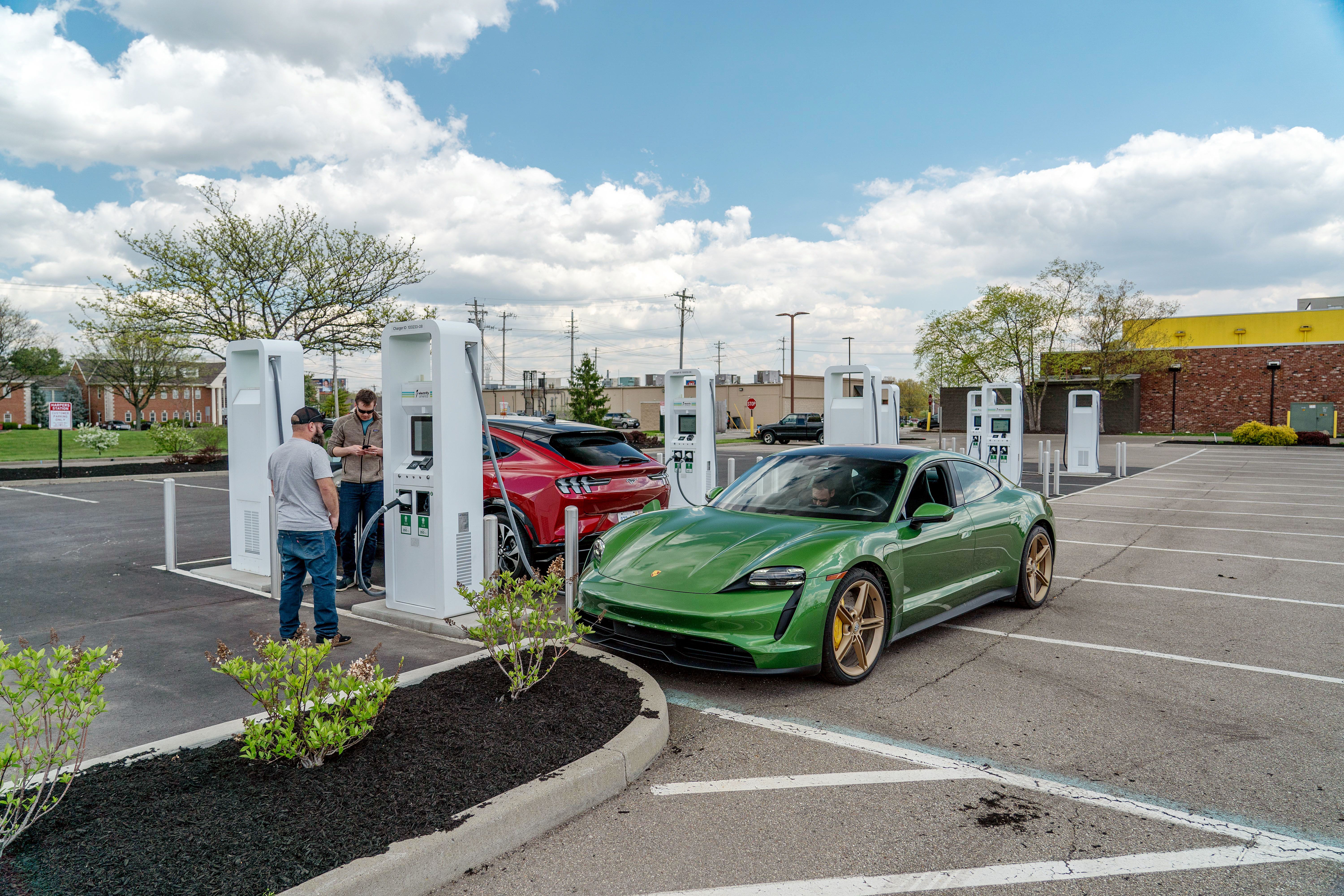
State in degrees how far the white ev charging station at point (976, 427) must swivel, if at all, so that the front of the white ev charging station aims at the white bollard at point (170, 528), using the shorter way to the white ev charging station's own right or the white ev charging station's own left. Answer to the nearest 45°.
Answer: approximately 45° to the white ev charging station's own right

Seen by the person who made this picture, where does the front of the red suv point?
facing away from the viewer and to the left of the viewer

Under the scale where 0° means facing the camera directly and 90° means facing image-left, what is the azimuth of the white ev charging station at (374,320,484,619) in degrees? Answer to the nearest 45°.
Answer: approximately 45°

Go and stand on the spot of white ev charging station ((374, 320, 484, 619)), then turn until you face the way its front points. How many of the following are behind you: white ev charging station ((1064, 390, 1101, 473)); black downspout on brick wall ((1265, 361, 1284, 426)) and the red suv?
3

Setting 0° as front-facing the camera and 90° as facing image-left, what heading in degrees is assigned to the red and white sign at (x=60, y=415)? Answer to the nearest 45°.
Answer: approximately 0°

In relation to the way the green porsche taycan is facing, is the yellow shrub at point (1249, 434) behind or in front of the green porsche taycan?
behind

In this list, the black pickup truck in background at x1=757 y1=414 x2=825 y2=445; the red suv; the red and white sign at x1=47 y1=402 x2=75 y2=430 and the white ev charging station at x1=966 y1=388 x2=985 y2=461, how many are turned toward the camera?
2

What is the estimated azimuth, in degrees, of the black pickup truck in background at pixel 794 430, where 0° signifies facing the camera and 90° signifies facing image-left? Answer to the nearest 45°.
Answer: approximately 90°

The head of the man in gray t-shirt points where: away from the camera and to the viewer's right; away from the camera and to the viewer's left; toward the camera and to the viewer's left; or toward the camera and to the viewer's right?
away from the camera and to the viewer's right
